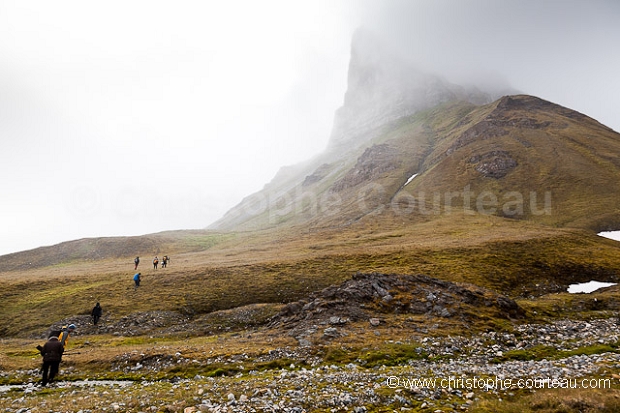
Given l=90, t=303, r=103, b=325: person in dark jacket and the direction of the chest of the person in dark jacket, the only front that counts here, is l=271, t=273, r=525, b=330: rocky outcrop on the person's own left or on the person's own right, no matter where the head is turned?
on the person's own right

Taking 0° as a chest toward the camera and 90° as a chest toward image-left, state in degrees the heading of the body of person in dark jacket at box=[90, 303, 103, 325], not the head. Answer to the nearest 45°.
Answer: approximately 180°

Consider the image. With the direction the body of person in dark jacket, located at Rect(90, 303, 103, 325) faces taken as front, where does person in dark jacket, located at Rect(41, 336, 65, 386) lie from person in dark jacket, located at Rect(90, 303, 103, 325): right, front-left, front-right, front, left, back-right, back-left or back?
back

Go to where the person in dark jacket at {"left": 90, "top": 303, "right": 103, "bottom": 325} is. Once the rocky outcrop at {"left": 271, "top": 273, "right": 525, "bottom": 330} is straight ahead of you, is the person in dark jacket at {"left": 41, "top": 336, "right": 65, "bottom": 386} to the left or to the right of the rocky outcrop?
right
